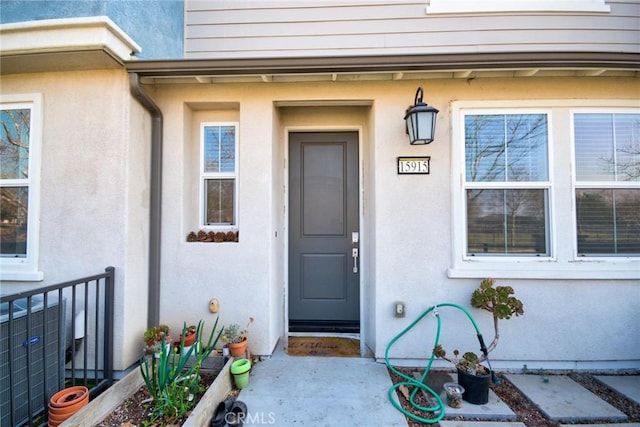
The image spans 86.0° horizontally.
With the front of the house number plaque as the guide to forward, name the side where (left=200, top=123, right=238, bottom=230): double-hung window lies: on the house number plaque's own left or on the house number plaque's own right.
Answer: on the house number plaque's own right

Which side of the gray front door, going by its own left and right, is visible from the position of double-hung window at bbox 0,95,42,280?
right

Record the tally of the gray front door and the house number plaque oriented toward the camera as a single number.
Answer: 2

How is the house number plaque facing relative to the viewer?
toward the camera

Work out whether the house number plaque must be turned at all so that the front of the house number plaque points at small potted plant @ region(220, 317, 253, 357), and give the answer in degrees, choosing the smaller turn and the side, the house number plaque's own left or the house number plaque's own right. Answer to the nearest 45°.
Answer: approximately 90° to the house number plaque's own right

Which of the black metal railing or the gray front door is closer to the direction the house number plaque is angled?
the black metal railing

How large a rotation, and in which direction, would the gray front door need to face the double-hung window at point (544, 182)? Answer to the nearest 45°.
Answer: approximately 90° to its left

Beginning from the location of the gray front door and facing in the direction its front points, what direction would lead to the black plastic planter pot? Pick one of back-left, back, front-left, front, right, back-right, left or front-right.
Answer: front-left
